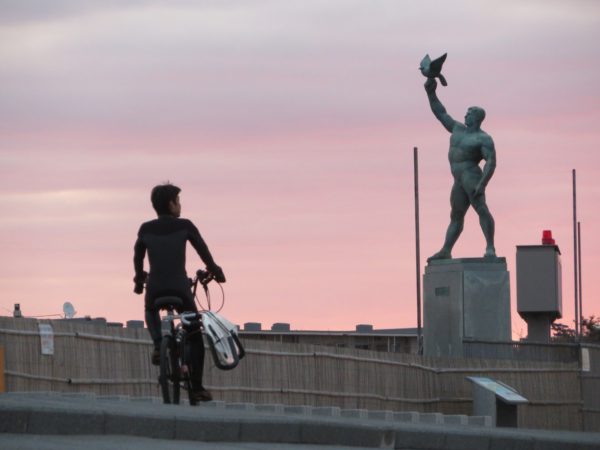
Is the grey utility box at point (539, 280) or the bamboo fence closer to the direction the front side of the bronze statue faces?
the bamboo fence

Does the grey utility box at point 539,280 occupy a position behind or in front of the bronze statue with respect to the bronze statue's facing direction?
behind

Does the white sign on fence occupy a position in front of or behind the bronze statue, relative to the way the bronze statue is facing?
in front

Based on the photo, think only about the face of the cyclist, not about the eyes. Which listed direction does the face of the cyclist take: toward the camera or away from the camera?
away from the camera

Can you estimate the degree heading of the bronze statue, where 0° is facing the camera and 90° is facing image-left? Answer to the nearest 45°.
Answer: approximately 45°

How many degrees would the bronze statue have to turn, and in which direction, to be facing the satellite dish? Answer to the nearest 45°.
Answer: approximately 45° to its right

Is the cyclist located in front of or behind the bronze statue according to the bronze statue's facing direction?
in front
